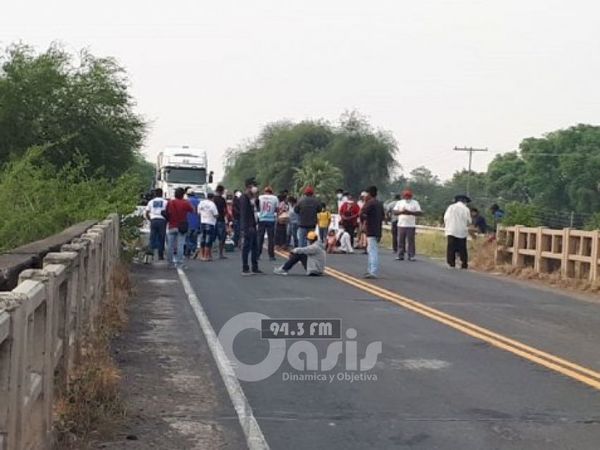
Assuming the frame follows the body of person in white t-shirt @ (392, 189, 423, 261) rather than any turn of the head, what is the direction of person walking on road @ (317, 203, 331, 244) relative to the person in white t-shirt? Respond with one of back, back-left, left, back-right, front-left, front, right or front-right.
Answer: back-right

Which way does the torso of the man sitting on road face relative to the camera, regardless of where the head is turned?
to the viewer's left

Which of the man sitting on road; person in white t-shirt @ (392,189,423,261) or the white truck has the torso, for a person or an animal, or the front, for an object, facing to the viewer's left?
the man sitting on road

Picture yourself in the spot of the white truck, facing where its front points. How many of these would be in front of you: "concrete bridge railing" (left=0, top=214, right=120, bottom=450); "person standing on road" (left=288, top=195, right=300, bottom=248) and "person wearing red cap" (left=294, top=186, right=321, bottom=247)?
3

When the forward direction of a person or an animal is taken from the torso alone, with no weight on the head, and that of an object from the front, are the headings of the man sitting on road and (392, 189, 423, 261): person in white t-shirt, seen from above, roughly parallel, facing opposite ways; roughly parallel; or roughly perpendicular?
roughly perpendicular

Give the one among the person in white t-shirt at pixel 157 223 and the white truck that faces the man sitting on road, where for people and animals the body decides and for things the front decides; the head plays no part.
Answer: the white truck

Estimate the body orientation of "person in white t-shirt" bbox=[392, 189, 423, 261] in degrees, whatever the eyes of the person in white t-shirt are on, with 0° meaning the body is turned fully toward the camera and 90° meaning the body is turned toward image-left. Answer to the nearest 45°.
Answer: approximately 0°
